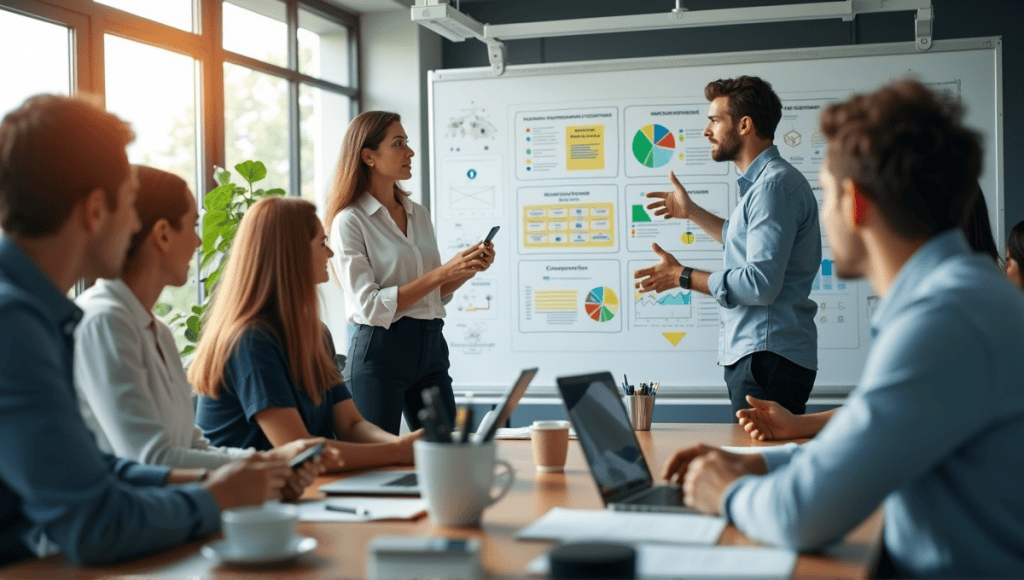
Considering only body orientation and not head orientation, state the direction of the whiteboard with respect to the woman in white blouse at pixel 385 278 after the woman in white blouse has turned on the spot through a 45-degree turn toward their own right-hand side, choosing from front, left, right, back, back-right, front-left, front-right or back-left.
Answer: back-left

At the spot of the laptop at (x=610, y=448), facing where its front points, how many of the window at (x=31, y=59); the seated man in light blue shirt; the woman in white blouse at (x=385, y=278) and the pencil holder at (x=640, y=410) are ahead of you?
1

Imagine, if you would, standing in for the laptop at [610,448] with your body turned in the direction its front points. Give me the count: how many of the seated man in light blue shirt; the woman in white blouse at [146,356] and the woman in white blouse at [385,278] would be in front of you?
1

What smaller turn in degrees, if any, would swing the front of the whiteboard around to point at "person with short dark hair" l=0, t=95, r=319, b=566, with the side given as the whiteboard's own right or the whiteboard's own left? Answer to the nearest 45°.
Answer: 0° — it already faces them

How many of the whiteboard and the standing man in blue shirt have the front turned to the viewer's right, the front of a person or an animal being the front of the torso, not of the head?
0

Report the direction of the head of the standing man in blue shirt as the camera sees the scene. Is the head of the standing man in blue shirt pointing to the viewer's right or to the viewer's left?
to the viewer's left

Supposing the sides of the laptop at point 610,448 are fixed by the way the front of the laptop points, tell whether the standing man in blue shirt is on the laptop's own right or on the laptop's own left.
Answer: on the laptop's own left

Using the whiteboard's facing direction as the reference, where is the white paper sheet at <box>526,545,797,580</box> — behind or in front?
in front

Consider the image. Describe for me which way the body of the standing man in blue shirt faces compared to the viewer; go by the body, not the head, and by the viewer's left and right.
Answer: facing to the left of the viewer

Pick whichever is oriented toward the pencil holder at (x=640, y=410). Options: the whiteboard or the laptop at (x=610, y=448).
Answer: the whiteboard

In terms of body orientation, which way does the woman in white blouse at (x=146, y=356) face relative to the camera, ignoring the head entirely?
to the viewer's right

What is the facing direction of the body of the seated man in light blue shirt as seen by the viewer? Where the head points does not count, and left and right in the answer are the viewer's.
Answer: facing away from the viewer and to the left of the viewer

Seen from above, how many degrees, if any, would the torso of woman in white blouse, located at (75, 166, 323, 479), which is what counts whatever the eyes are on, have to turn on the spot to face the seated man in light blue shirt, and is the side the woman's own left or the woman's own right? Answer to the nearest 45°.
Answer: approximately 45° to the woman's own right

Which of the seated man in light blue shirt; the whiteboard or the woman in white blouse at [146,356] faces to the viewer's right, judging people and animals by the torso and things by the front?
the woman in white blouse
